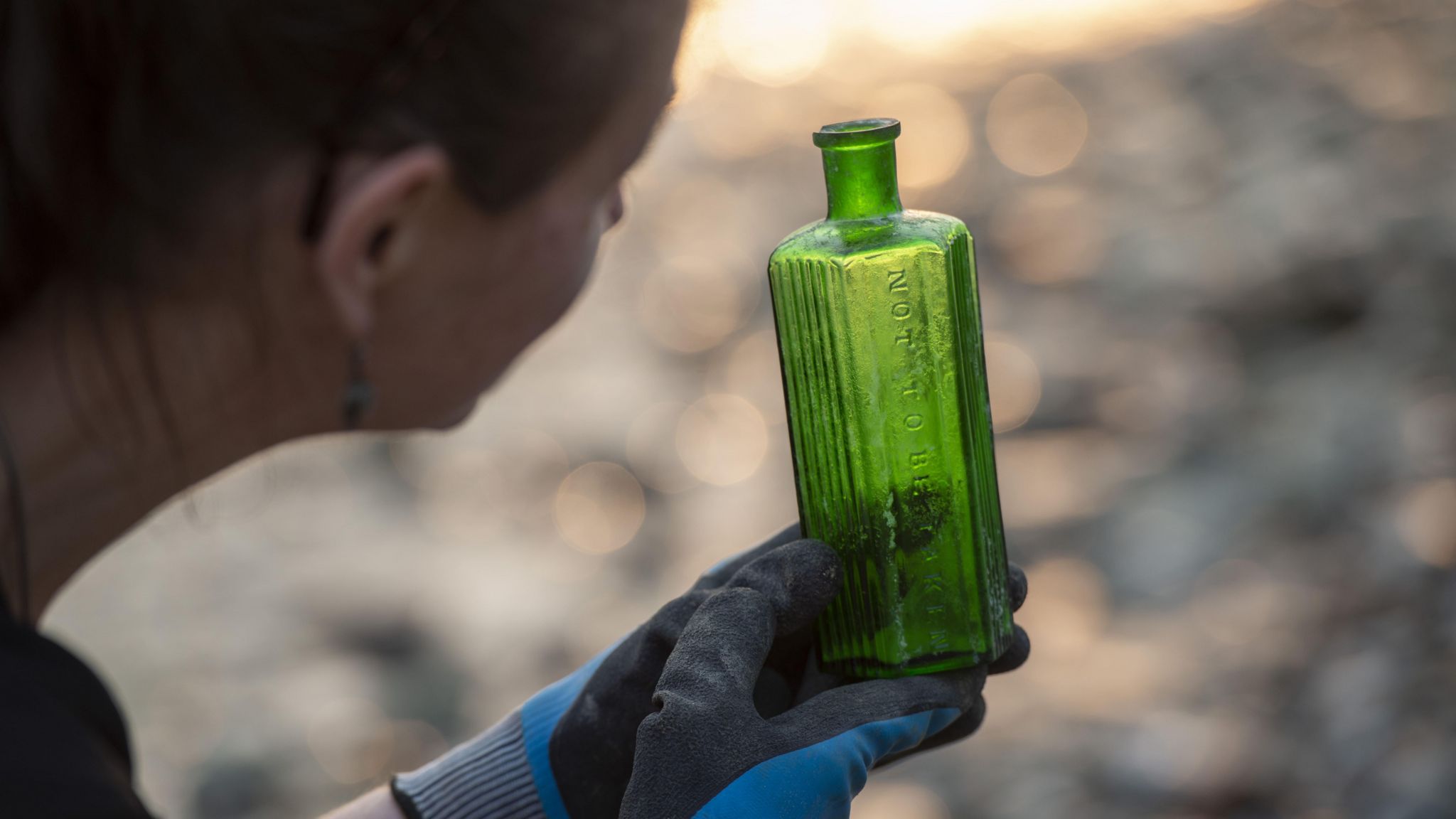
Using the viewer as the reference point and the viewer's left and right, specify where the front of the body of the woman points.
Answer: facing away from the viewer and to the right of the viewer

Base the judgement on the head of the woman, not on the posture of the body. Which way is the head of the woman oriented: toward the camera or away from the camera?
away from the camera
